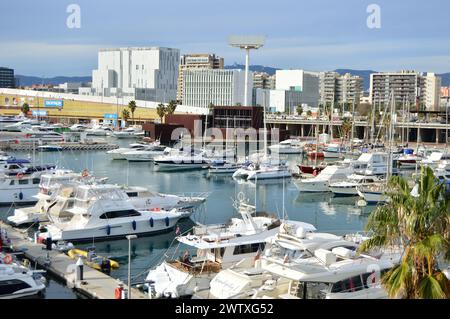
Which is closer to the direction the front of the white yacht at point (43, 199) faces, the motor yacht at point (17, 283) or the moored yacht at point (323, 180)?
the moored yacht

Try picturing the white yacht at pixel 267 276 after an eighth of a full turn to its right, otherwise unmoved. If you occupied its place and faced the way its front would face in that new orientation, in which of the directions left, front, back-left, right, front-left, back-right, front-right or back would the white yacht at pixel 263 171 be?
left

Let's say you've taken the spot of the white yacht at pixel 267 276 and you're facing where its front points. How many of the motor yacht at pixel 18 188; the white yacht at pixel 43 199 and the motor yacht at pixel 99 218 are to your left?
3

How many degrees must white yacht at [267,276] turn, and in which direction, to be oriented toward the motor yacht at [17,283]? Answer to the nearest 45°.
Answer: approximately 135° to its left

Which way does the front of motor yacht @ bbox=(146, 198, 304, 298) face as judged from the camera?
facing away from the viewer and to the right of the viewer

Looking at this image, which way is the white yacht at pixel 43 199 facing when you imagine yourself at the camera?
facing away from the viewer and to the right of the viewer

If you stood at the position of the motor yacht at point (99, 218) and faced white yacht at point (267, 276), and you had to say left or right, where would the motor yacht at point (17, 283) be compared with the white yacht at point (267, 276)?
right

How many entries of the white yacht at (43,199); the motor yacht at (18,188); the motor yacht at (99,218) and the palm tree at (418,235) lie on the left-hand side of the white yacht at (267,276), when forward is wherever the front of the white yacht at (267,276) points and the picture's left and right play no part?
3

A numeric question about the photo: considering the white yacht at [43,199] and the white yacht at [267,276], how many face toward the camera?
0
